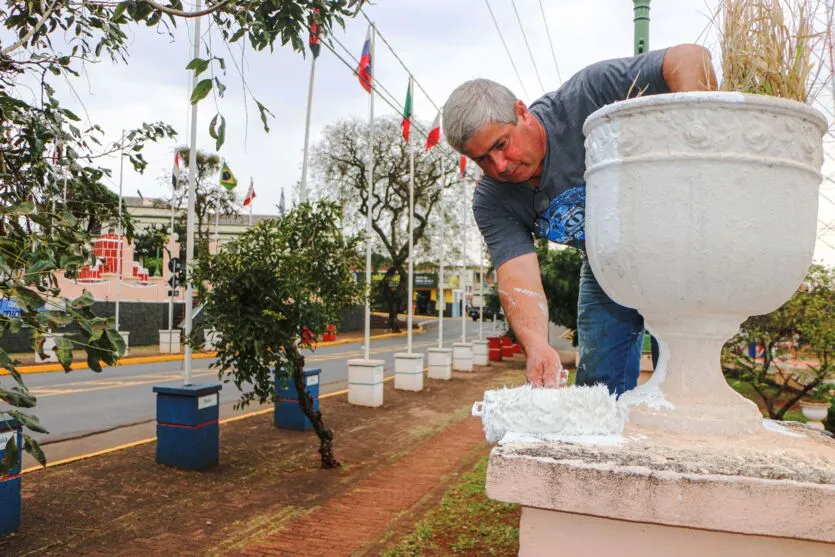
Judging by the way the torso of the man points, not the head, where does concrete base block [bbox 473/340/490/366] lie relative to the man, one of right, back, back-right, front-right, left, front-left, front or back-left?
back

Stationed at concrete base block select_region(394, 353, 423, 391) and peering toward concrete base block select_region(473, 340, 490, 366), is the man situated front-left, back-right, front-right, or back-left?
back-right

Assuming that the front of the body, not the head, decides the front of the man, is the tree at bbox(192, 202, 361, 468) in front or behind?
behind

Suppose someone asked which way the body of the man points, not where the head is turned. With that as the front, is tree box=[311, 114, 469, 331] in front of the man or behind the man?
behind

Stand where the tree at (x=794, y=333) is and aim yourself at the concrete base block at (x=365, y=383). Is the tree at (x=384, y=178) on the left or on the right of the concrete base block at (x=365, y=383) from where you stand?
right

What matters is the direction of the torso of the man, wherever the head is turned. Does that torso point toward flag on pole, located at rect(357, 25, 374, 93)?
no

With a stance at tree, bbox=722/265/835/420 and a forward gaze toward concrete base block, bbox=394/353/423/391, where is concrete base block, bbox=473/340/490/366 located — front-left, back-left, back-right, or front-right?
front-right

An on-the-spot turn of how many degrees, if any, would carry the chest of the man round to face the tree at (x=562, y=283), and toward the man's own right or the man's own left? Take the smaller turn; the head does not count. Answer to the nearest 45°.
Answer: approximately 180°

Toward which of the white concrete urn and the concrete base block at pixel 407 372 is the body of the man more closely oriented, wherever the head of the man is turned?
the white concrete urn

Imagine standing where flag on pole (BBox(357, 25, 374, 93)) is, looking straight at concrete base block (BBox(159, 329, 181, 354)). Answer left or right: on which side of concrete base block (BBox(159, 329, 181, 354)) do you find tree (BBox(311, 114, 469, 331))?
right

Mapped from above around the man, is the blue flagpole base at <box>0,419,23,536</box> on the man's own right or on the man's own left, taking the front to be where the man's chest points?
on the man's own right

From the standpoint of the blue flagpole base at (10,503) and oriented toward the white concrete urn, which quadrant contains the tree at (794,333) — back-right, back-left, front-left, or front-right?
front-left

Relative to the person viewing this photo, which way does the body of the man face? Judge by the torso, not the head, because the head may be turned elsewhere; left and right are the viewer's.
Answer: facing the viewer

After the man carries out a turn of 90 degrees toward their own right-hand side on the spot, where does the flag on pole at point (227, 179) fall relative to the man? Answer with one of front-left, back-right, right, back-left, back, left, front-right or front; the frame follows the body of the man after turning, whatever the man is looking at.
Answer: front-right

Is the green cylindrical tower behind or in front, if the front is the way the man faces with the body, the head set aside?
behind
